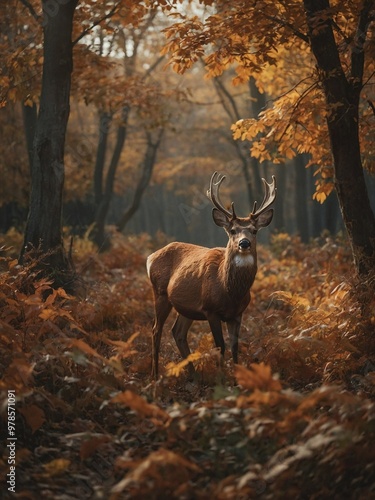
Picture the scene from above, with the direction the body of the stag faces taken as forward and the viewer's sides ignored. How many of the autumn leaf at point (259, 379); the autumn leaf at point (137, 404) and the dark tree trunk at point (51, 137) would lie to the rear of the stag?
1

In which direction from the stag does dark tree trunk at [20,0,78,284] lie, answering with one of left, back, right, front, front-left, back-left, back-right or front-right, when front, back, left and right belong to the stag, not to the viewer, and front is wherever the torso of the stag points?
back

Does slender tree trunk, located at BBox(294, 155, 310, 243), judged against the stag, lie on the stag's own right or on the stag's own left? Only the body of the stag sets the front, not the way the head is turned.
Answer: on the stag's own left

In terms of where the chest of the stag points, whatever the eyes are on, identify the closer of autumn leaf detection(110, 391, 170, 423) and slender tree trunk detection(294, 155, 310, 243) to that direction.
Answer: the autumn leaf

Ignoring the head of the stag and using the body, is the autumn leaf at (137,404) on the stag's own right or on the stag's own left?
on the stag's own right

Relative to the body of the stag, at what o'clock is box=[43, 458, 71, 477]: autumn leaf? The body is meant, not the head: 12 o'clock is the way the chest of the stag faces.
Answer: The autumn leaf is roughly at 2 o'clock from the stag.

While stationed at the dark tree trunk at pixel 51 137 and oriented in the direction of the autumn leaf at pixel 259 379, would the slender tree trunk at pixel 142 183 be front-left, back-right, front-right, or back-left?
back-left

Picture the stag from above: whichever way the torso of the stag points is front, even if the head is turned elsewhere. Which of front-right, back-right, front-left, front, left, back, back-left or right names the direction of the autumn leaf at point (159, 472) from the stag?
front-right

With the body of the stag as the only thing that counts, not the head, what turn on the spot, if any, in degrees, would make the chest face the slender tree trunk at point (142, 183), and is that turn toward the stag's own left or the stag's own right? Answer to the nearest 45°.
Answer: approximately 135° to the stag's own left

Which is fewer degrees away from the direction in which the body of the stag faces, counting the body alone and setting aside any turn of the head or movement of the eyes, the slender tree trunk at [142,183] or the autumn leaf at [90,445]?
the autumn leaf

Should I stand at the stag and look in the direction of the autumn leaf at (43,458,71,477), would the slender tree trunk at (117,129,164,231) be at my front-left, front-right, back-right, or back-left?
back-right

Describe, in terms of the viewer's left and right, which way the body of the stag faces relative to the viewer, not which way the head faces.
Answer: facing the viewer and to the right of the viewer

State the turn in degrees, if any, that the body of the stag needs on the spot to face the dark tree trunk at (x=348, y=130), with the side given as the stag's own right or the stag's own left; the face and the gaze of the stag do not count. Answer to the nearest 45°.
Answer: approximately 90° to the stag's own left

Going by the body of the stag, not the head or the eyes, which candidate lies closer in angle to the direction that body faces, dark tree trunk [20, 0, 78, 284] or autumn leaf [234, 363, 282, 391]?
the autumn leaf
